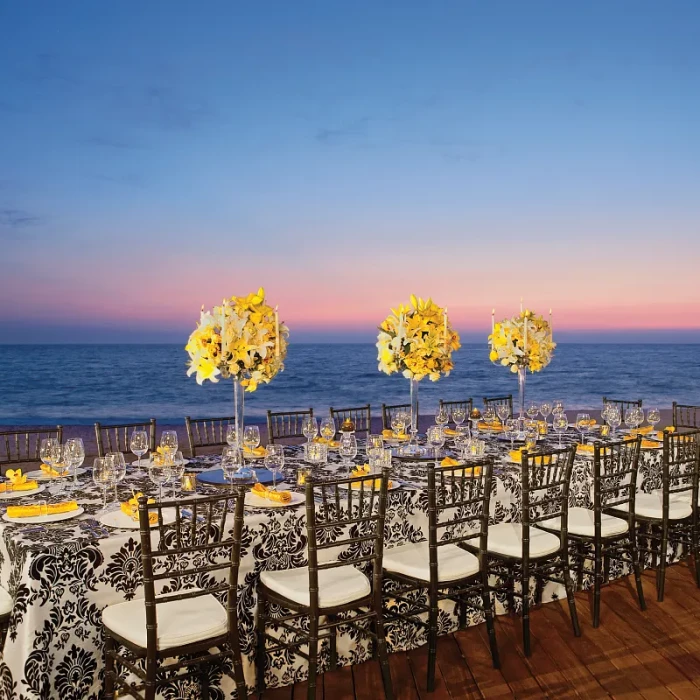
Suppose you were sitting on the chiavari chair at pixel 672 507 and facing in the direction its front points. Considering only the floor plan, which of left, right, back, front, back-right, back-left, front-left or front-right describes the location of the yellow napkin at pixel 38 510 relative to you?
left

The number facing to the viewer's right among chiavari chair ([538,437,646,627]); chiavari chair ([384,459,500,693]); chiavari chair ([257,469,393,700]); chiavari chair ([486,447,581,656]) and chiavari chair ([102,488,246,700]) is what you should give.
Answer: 0

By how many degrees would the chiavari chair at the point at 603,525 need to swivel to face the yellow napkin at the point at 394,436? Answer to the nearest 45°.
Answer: approximately 45° to its left

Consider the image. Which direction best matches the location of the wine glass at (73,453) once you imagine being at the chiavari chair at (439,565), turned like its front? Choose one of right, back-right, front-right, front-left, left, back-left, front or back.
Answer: front-left

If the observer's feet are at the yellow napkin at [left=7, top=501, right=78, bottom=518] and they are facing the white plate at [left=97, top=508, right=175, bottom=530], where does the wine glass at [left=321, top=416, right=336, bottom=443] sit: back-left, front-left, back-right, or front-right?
front-left

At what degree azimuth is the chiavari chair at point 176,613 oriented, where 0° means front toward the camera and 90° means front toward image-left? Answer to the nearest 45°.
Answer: approximately 135°

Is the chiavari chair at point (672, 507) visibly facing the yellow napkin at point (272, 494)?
no

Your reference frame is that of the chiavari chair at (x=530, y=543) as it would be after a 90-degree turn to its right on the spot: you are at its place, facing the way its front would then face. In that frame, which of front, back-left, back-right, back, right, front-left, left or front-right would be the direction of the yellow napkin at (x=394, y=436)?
left

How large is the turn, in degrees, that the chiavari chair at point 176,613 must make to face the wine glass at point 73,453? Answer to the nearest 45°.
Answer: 0° — it already faces it

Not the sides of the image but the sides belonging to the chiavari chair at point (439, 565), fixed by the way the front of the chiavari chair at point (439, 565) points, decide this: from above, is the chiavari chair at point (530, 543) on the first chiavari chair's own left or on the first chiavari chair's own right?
on the first chiavari chair's own right

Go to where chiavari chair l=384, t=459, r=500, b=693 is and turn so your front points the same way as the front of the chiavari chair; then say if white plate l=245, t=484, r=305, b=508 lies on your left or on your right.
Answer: on your left

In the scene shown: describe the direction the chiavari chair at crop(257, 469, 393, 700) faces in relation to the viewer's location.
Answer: facing away from the viewer and to the left of the viewer

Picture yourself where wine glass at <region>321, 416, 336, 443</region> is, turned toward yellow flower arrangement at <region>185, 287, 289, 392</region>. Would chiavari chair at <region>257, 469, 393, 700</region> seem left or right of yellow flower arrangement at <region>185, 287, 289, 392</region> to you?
left

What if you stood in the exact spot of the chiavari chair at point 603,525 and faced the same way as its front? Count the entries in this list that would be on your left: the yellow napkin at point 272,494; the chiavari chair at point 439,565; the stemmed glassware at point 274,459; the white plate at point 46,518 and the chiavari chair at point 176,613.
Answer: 5

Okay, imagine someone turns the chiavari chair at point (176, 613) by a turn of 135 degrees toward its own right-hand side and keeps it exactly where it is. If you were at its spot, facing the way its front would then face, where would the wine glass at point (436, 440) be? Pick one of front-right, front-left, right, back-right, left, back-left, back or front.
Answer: front-left

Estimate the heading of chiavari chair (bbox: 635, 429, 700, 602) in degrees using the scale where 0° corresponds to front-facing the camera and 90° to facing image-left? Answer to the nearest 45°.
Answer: approximately 135°

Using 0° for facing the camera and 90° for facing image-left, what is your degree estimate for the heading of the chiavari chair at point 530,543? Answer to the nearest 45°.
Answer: approximately 135°

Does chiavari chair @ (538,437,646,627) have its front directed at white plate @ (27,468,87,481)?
no

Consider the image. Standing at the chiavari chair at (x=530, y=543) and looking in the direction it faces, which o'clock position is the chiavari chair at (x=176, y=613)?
the chiavari chair at (x=176, y=613) is roughly at 9 o'clock from the chiavari chair at (x=530, y=543).

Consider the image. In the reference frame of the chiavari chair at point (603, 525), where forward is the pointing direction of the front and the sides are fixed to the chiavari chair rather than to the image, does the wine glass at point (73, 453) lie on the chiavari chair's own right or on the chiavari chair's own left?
on the chiavari chair's own left

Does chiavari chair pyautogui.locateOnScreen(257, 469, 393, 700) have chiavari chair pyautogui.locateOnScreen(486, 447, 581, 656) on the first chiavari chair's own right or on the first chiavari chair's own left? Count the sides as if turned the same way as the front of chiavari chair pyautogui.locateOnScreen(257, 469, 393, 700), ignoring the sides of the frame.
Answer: on the first chiavari chair's own right
